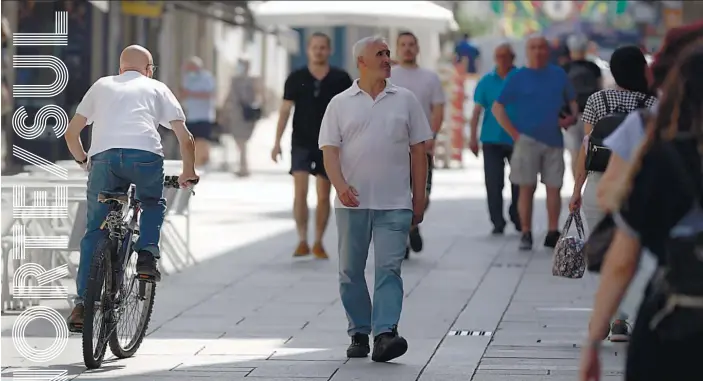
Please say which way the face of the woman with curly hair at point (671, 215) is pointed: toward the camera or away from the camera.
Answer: away from the camera

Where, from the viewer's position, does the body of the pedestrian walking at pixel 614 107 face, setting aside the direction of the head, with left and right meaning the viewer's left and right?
facing away from the viewer

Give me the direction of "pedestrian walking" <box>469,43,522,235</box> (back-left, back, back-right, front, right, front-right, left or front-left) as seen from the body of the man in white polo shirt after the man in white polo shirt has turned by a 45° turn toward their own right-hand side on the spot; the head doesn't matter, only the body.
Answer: back-right

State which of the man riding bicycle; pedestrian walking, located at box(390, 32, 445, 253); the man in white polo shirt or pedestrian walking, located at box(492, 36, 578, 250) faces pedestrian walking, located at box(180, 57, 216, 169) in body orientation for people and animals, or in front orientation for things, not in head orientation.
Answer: the man riding bicycle

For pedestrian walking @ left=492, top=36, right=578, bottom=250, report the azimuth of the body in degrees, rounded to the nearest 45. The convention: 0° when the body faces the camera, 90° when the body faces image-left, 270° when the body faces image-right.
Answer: approximately 0°

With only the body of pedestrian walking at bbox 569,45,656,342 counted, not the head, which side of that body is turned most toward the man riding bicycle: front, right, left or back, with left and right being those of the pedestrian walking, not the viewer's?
left

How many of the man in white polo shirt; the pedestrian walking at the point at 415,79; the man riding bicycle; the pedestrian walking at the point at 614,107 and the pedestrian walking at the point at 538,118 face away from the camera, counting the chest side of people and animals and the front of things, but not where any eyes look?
2

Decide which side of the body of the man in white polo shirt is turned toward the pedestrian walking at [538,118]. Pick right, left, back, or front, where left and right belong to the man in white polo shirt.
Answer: back

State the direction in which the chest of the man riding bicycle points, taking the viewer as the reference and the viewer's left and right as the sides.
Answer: facing away from the viewer

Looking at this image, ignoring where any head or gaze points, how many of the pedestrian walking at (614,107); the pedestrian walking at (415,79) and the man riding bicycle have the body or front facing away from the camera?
2

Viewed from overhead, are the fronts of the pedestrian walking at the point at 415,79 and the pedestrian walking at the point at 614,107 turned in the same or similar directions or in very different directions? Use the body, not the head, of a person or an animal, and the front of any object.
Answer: very different directions

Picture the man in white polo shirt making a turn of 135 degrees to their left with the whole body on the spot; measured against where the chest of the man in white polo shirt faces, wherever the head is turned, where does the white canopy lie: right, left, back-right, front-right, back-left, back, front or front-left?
front-left

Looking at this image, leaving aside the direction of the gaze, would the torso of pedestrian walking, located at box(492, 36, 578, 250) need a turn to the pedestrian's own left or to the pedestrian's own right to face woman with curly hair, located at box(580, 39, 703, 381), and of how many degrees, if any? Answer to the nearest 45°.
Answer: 0° — they already face them
